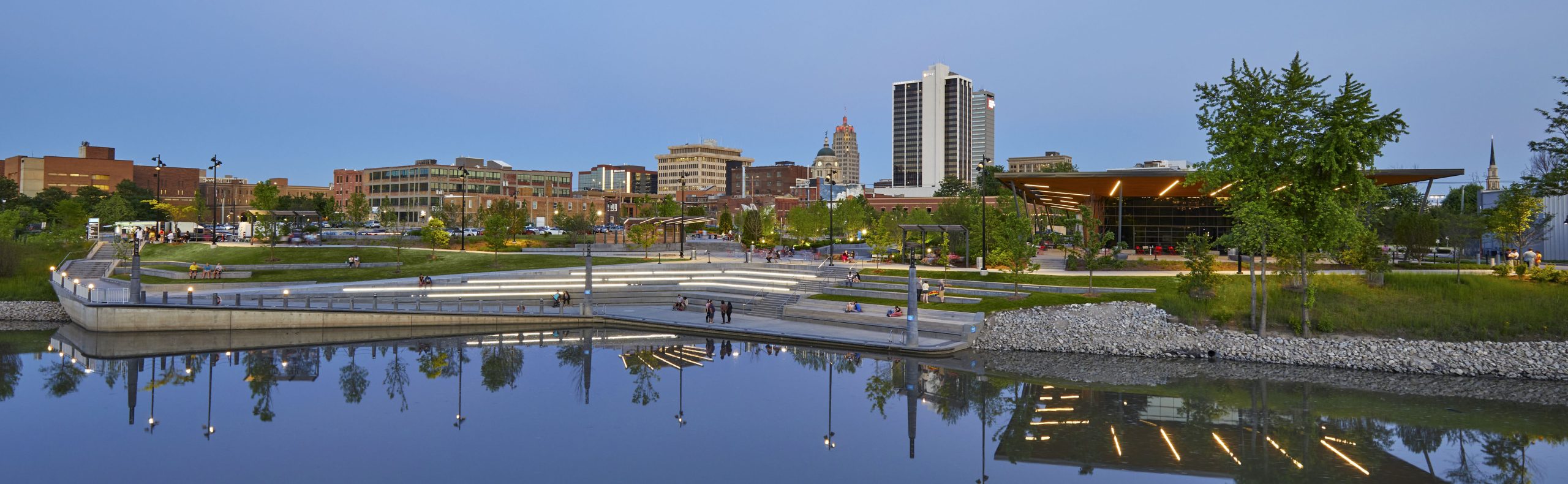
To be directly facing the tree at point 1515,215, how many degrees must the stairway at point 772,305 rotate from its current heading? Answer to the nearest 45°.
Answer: approximately 135° to its left

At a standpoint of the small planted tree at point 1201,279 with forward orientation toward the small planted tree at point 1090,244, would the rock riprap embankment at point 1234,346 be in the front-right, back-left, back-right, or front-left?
back-left

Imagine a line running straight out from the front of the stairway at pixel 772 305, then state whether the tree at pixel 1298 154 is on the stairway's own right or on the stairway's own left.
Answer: on the stairway's own left

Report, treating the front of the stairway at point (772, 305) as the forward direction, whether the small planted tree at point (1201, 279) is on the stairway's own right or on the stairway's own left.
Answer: on the stairway's own left

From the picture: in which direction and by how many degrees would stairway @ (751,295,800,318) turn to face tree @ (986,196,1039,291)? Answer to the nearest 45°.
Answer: approximately 135° to its left

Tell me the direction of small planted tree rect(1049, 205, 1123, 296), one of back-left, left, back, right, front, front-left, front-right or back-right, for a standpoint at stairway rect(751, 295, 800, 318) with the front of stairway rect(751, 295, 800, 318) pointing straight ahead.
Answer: back-left

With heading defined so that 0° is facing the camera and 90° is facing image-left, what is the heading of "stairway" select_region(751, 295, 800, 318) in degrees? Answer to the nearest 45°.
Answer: approximately 45°
